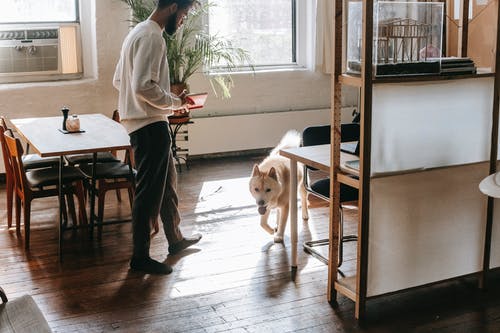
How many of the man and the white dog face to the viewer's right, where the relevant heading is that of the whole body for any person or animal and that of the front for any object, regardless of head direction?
1

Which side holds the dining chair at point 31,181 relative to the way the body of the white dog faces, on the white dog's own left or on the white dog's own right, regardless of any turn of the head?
on the white dog's own right

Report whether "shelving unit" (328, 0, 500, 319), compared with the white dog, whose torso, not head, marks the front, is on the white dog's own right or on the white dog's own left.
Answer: on the white dog's own left

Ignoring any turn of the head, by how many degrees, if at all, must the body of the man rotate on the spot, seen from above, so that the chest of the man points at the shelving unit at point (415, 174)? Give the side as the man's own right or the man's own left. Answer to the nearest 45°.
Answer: approximately 45° to the man's own right

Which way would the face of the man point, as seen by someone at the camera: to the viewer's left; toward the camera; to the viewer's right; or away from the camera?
to the viewer's right

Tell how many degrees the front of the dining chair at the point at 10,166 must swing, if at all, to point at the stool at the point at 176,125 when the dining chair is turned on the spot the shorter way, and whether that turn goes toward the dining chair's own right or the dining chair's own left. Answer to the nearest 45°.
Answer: approximately 45° to the dining chair's own left

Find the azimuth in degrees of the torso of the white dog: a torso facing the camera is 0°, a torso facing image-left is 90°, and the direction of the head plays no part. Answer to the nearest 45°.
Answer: approximately 45°

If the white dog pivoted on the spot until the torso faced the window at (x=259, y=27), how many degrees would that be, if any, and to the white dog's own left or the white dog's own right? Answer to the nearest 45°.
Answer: approximately 135° to the white dog's own right

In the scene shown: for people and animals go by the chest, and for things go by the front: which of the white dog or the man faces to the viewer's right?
the man

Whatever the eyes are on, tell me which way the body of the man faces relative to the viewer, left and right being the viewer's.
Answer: facing to the right of the viewer

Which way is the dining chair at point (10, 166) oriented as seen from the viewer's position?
to the viewer's right
